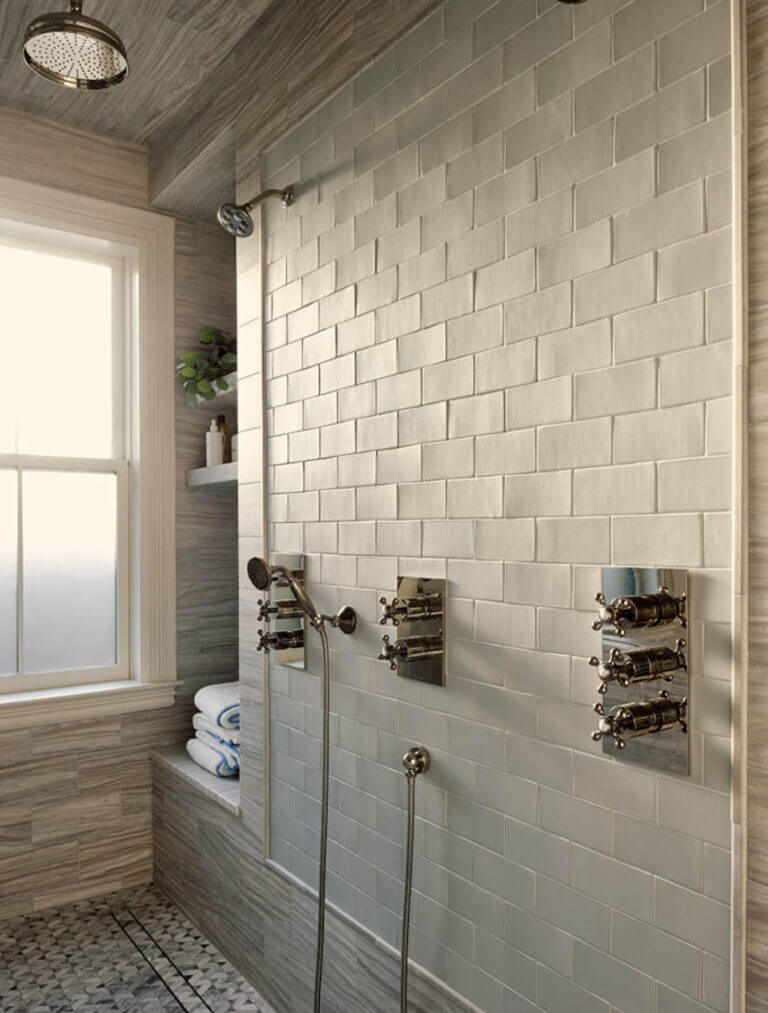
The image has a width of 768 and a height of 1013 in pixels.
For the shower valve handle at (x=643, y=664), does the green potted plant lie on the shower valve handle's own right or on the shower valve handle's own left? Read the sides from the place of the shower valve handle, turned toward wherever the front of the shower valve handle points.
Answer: on the shower valve handle's own right

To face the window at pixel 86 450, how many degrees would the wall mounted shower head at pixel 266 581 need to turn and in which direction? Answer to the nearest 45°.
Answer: approximately 90° to its right

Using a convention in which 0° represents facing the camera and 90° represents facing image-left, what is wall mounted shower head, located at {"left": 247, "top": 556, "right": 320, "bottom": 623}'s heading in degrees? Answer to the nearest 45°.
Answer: approximately 45°

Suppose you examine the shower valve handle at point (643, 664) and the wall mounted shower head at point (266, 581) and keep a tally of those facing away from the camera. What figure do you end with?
0

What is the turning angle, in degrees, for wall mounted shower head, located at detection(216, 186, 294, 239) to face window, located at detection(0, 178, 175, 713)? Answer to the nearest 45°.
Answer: approximately 90° to its right

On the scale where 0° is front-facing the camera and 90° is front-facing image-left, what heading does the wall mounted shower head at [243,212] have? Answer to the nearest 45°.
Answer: approximately 45°

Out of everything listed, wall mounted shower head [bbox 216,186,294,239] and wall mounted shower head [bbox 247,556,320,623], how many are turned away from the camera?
0

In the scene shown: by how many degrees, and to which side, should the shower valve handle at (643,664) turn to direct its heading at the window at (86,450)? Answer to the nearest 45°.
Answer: approximately 90° to its right
